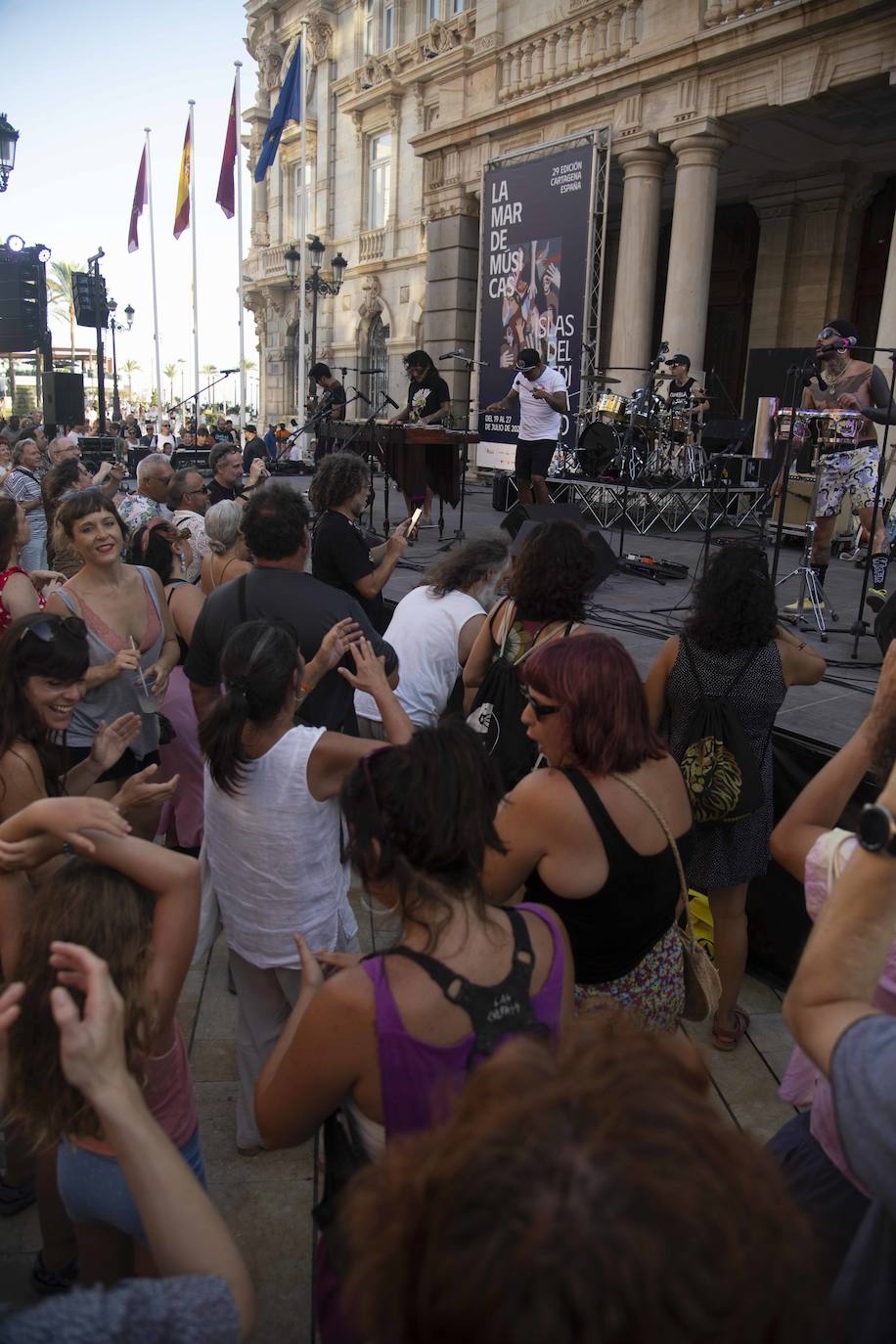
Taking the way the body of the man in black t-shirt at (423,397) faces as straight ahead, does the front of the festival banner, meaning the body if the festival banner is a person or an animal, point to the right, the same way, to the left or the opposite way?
the same way

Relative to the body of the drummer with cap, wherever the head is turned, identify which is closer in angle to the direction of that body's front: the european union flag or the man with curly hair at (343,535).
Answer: the man with curly hair

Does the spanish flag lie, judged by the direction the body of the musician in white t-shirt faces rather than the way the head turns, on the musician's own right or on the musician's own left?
on the musician's own right

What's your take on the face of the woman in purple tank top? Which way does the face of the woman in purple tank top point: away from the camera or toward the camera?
away from the camera

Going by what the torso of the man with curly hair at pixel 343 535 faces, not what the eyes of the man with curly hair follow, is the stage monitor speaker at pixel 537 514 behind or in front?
in front

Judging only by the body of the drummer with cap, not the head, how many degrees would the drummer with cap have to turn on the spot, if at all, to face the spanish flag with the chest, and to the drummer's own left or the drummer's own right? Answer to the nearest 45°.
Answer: approximately 90° to the drummer's own right

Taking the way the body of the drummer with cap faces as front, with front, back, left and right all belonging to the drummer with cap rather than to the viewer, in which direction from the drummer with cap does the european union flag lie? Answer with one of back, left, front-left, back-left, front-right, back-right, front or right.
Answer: right

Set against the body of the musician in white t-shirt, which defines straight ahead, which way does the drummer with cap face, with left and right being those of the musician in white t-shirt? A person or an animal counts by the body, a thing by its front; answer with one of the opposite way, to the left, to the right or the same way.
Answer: the same way

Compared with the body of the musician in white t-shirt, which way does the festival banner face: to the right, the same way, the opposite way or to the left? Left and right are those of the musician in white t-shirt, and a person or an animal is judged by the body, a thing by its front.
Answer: the same way

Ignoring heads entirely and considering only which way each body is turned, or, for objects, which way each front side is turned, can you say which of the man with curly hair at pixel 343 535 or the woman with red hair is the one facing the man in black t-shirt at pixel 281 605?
the woman with red hair

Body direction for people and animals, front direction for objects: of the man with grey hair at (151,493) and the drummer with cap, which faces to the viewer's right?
the man with grey hair

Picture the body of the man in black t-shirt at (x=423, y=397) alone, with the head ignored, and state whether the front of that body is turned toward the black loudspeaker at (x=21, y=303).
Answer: no

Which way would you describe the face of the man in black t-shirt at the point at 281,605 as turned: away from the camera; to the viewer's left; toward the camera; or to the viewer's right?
away from the camera

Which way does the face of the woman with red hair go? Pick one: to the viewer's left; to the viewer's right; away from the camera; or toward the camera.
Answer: to the viewer's left

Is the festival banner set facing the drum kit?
no

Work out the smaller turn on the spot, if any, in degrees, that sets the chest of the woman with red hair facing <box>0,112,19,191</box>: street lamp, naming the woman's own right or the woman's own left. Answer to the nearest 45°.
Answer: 0° — they already face it
